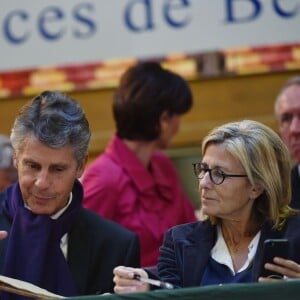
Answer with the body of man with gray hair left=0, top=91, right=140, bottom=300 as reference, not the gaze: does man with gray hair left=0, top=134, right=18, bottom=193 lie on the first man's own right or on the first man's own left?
on the first man's own right

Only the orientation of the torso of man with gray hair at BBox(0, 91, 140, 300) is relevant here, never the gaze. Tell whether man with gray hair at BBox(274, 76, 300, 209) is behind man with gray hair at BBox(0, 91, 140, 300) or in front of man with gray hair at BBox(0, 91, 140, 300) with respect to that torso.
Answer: behind

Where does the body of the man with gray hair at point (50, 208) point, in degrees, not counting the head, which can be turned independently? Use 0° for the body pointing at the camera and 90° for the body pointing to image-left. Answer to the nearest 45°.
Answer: approximately 45°
